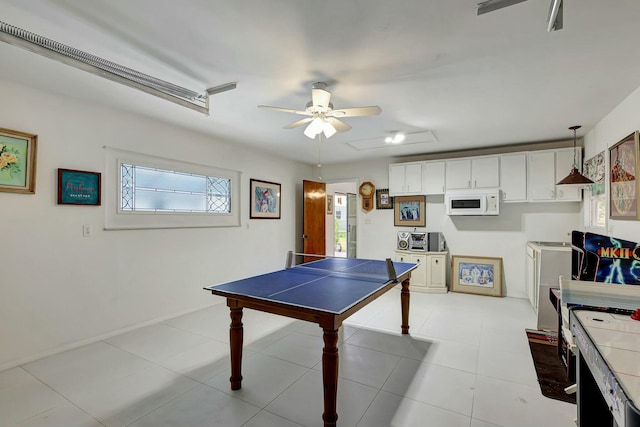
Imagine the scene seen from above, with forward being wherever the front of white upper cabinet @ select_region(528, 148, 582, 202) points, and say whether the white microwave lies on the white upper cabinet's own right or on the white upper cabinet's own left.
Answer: on the white upper cabinet's own right

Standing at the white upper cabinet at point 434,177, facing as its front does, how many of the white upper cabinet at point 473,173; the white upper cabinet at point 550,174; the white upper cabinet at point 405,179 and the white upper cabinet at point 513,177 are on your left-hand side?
3

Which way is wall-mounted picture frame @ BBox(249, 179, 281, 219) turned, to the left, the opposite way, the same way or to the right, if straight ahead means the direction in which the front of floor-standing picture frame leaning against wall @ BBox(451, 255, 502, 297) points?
to the left

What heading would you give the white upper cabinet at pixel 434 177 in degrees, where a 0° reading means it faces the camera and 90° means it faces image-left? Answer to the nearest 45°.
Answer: approximately 0°

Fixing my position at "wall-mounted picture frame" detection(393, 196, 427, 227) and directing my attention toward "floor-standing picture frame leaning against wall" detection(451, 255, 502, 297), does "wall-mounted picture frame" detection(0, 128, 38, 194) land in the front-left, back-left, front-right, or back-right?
back-right

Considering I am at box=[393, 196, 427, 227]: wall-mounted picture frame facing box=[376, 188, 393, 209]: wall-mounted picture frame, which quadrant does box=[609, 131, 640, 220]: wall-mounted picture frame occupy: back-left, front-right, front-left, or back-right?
back-left

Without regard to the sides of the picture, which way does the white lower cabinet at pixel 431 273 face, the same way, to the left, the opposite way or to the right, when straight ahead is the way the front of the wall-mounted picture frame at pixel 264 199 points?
to the right
